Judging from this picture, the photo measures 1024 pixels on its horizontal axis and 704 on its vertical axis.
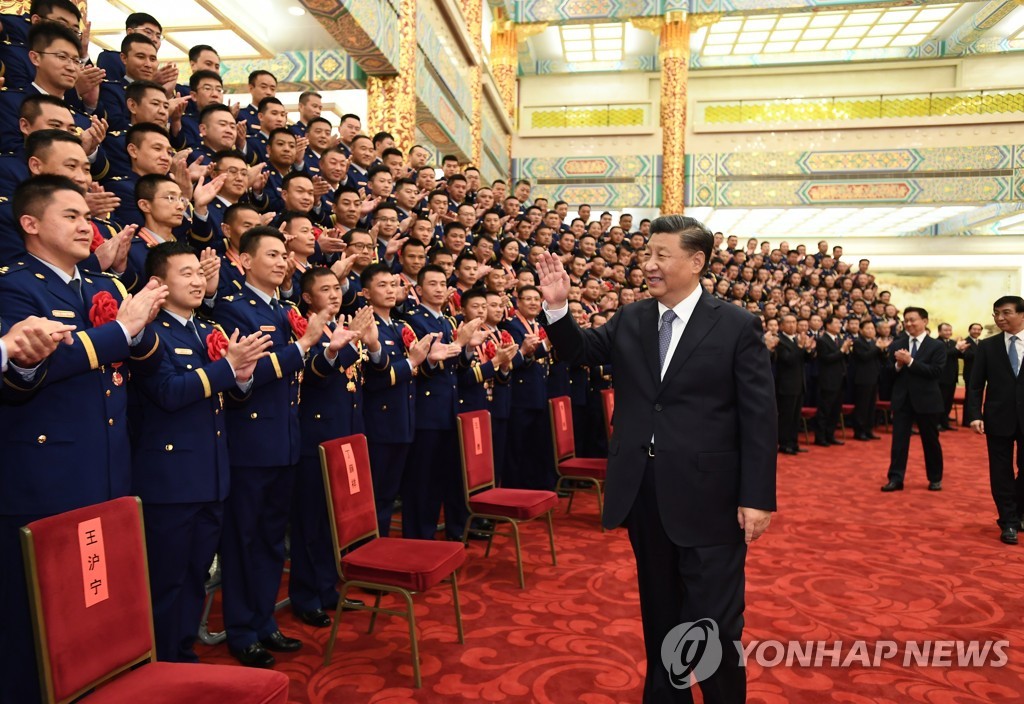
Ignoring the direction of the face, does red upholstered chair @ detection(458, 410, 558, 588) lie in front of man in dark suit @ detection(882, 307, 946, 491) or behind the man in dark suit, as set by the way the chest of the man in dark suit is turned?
in front

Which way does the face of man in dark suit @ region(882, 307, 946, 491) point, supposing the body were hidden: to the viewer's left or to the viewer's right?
to the viewer's left

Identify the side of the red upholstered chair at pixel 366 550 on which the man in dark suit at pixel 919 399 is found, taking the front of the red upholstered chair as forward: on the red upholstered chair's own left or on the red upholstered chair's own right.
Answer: on the red upholstered chair's own left

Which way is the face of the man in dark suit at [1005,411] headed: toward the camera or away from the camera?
toward the camera

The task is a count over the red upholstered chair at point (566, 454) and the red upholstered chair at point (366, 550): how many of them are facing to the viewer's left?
0

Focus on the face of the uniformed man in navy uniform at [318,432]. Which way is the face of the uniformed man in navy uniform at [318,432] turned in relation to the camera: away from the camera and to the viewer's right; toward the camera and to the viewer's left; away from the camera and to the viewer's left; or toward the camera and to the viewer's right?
toward the camera and to the viewer's right

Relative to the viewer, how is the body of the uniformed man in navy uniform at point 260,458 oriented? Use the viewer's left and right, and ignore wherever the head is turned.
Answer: facing the viewer and to the right of the viewer

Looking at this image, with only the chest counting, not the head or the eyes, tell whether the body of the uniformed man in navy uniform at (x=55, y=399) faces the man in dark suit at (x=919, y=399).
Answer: no

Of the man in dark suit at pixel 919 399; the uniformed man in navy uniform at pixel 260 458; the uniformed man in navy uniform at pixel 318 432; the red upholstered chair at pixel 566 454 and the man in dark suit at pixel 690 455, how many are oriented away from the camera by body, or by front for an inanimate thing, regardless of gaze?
0

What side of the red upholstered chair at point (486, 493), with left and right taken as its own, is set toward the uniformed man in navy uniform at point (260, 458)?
right

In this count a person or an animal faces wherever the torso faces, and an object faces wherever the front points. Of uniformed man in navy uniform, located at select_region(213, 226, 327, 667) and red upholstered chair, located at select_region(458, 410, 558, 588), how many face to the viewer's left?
0

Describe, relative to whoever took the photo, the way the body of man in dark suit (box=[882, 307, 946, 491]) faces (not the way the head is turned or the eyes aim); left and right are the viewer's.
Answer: facing the viewer and to the left of the viewer

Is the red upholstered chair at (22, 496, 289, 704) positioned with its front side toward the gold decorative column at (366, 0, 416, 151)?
no

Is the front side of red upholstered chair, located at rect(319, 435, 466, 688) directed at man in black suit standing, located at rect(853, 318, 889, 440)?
no

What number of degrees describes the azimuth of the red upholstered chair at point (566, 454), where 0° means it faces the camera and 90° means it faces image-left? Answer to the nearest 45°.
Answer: approximately 315°

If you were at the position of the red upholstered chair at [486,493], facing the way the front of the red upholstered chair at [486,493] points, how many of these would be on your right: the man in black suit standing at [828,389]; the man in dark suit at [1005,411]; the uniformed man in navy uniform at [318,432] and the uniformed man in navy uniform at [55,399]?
2

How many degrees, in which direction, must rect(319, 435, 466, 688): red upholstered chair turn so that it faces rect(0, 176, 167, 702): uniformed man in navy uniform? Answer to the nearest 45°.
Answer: approximately 90° to its right
